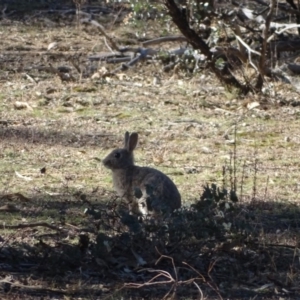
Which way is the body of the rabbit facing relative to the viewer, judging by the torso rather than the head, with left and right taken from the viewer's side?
facing to the left of the viewer

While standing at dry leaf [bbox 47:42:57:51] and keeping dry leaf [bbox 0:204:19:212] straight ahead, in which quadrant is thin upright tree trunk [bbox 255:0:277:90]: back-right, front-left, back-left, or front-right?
front-left

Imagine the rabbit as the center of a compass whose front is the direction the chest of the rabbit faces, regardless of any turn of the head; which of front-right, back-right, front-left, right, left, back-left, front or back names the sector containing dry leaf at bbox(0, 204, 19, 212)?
front

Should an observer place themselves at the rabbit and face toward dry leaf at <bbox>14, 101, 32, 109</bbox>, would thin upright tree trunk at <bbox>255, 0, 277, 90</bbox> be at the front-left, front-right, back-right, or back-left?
front-right

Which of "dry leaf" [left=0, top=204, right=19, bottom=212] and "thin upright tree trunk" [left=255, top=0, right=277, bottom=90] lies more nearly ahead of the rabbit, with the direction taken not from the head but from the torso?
the dry leaf

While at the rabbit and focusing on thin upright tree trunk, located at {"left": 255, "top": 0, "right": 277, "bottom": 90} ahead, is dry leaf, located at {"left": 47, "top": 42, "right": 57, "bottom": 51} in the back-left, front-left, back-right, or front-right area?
front-left

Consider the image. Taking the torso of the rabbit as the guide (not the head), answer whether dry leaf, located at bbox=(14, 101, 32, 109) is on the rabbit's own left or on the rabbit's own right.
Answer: on the rabbit's own right

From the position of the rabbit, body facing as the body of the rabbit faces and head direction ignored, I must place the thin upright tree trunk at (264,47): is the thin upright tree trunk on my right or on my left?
on my right

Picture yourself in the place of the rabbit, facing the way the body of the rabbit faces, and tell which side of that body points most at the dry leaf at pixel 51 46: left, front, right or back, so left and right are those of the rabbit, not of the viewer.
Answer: right

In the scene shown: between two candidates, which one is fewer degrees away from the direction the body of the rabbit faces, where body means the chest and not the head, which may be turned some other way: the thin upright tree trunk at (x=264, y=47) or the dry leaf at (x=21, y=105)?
the dry leaf
